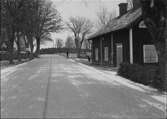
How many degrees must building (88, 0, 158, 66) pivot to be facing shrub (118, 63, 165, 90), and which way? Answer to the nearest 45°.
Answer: approximately 45° to its left

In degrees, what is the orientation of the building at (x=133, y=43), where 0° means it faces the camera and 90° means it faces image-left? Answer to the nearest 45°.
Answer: approximately 45°

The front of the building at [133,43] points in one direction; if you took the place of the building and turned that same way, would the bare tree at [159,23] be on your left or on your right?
on your left
